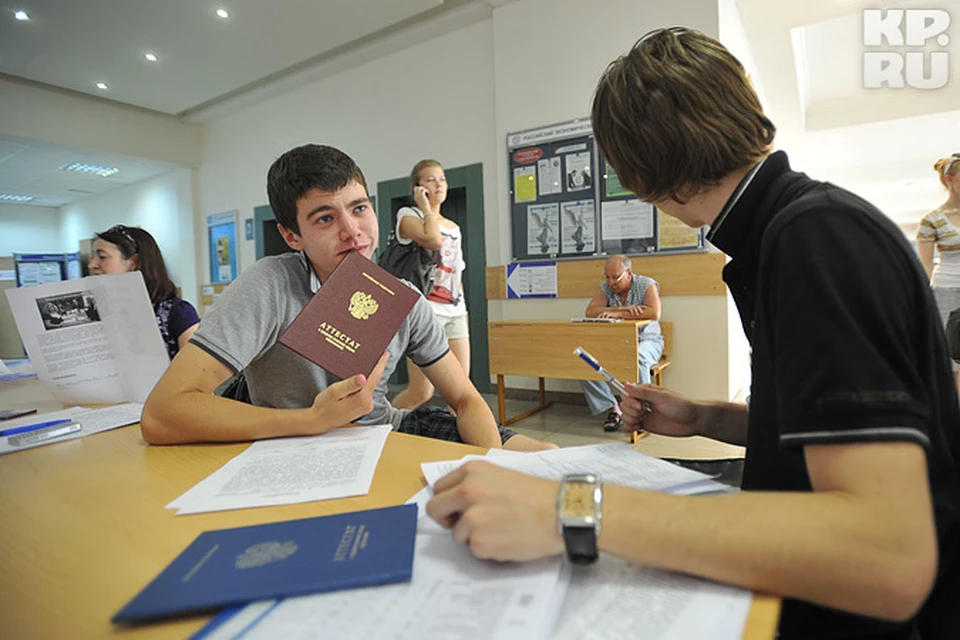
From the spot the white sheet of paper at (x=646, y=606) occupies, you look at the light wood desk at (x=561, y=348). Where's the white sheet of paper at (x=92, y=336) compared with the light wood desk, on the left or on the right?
left

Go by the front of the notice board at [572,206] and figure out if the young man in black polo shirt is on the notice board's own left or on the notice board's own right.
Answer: on the notice board's own left

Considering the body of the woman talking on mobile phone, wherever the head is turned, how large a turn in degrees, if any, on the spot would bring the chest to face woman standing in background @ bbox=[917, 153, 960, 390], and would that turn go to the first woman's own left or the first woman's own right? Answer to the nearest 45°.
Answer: approximately 45° to the first woman's own left

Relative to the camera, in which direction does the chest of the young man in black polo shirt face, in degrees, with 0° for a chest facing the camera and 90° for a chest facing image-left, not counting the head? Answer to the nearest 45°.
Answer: approximately 90°

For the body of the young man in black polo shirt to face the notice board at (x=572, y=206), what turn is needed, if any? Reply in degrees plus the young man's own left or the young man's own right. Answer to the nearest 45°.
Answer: approximately 90° to the young man's own right

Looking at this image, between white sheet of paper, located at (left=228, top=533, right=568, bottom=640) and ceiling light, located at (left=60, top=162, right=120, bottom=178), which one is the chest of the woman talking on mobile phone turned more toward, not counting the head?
the white sheet of paper
